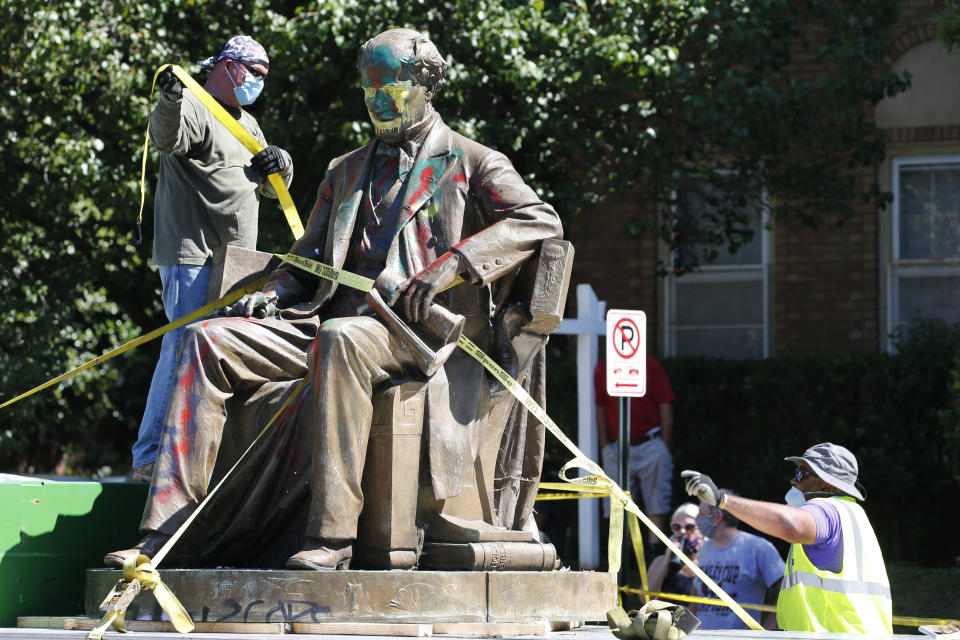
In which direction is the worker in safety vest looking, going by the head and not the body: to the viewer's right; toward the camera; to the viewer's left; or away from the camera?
to the viewer's left

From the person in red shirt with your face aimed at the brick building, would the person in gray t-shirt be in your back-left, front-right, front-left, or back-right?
back-right

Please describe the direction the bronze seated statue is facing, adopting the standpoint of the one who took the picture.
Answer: facing the viewer and to the left of the viewer

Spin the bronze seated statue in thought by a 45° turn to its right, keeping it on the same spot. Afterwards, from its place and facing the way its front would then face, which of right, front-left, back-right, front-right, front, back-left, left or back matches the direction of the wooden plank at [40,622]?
front

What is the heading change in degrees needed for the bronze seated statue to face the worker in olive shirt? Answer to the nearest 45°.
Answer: approximately 90° to its right

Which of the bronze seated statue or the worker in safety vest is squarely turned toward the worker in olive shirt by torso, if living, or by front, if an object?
the worker in safety vest

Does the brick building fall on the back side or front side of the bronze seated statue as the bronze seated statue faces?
on the back side

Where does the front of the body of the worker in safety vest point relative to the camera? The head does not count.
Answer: to the viewer's left

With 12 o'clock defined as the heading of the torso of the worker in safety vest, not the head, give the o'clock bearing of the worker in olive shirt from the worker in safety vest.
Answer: The worker in olive shirt is roughly at 12 o'clock from the worker in safety vest.

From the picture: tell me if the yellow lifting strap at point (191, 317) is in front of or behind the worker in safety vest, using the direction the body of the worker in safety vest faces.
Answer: in front

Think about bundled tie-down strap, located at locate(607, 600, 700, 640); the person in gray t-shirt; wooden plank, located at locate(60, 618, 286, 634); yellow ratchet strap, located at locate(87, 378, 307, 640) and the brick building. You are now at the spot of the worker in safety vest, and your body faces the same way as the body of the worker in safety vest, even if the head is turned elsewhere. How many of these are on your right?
2

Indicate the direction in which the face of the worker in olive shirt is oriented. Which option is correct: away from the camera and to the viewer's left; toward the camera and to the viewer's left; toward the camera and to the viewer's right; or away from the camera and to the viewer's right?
toward the camera and to the viewer's right

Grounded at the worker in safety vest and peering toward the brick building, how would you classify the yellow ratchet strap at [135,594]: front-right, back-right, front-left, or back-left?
back-left

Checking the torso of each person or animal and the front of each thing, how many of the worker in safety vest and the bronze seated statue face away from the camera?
0

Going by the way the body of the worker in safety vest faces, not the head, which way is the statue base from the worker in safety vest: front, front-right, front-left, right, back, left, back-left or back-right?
front-left
